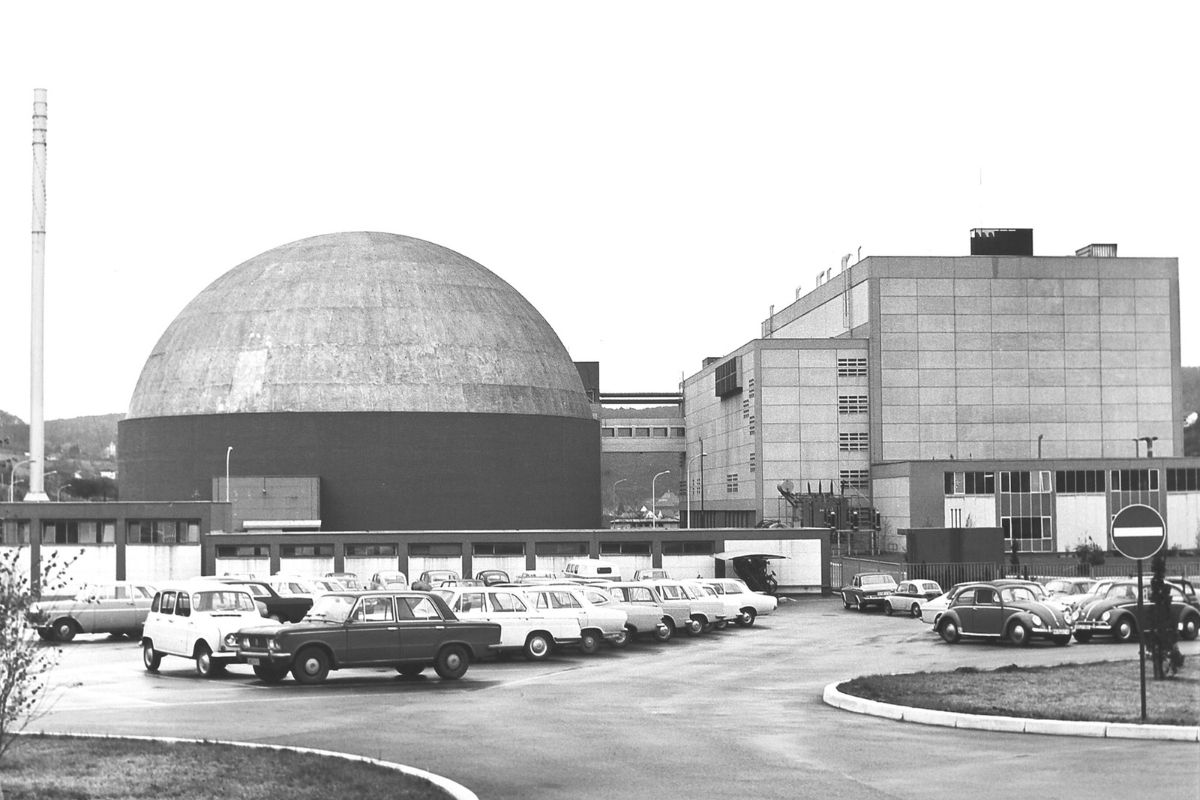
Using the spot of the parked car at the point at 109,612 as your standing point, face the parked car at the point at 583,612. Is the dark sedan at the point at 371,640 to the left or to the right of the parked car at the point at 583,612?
right

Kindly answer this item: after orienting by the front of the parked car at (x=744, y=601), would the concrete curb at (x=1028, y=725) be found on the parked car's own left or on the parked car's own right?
on the parked car's own left

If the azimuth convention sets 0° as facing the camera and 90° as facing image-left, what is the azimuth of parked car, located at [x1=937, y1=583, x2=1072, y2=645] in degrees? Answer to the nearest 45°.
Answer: approximately 315°

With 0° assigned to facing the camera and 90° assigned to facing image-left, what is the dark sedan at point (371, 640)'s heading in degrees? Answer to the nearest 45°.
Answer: approximately 45°

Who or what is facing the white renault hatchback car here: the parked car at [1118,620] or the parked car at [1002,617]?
the parked car at [1118,620]
